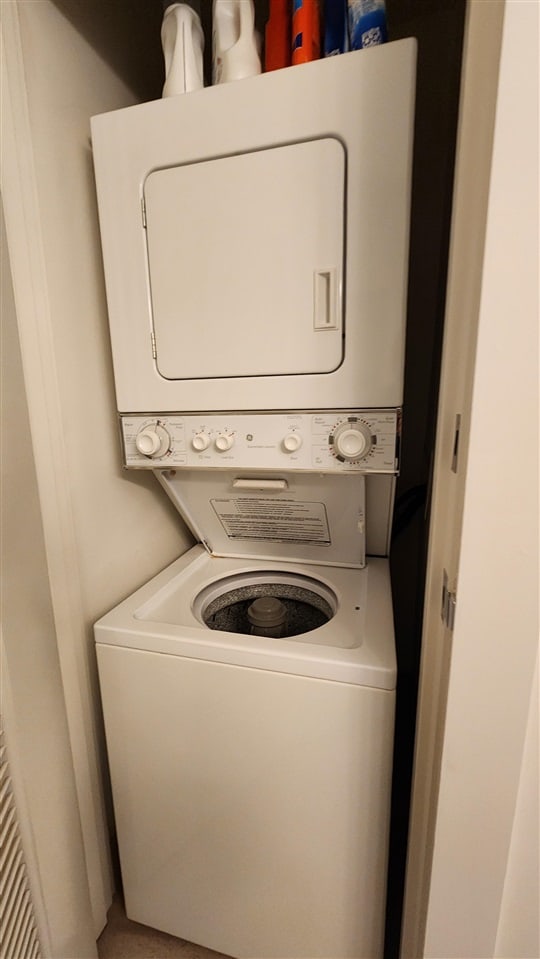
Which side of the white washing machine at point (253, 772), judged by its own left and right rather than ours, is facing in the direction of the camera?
front
